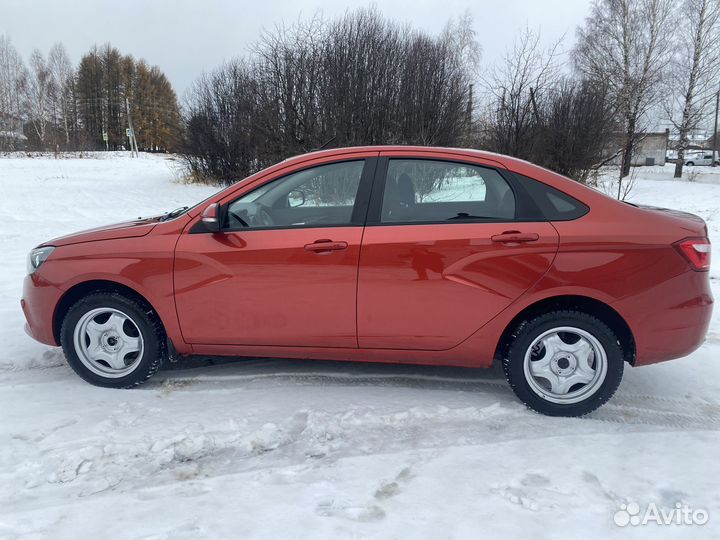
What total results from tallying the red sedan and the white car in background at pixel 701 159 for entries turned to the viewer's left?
2

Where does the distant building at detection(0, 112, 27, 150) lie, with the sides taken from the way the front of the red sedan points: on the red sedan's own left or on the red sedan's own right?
on the red sedan's own right

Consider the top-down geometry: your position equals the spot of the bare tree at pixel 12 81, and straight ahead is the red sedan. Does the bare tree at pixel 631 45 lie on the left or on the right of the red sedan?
left

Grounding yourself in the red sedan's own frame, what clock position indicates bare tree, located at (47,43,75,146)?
The bare tree is roughly at 2 o'clock from the red sedan.

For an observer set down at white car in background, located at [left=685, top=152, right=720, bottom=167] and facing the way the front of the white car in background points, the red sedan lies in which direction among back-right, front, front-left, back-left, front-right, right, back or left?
left

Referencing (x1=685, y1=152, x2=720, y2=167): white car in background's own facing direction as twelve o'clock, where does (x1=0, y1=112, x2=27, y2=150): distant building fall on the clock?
The distant building is roughly at 11 o'clock from the white car in background.

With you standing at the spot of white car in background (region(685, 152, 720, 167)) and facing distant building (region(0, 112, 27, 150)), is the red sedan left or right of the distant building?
left

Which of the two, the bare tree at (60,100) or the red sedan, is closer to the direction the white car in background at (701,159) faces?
the bare tree

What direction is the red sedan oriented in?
to the viewer's left

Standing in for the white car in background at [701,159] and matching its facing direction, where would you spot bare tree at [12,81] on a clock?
The bare tree is roughly at 11 o'clock from the white car in background.

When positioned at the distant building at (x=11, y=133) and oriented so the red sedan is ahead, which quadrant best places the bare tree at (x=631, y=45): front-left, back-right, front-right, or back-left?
front-left

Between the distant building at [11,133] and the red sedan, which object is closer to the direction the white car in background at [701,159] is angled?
the distant building

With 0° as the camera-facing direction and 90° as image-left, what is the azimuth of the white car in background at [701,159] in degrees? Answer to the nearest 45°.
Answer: approximately 90°

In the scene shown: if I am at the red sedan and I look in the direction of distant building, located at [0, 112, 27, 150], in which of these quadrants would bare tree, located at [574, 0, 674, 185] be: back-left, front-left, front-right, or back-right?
front-right
